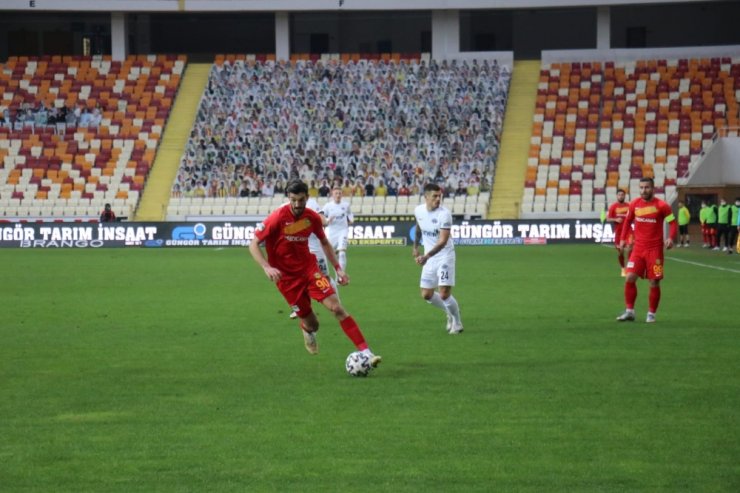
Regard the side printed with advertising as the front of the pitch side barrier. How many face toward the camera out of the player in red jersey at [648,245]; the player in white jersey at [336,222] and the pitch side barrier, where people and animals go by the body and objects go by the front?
3

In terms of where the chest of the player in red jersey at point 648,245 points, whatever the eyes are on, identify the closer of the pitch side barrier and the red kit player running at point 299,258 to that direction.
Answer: the red kit player running

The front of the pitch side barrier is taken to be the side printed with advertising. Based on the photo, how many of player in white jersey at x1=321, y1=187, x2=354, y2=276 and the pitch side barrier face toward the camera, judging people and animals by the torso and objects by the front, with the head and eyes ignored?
2

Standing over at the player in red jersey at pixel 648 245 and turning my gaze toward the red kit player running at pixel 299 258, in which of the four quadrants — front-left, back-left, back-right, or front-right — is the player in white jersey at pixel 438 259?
front-right

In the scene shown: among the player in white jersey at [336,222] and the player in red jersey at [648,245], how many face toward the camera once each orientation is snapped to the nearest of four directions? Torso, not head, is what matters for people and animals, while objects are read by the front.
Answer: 2

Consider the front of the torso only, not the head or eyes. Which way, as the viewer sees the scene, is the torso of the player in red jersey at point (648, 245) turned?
toward the camera

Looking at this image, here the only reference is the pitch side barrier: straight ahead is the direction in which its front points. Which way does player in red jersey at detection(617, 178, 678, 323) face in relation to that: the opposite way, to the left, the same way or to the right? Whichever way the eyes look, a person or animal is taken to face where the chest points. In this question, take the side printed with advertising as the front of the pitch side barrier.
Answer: the same way

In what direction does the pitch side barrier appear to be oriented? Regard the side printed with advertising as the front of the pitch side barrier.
toward the camera

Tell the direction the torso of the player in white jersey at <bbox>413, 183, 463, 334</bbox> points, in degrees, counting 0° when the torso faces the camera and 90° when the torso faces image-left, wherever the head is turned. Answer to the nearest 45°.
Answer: approximately 45°

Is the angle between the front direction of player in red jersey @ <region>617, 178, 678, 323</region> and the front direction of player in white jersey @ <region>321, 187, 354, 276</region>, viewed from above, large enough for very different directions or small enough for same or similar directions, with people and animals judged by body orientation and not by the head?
same or similar directions

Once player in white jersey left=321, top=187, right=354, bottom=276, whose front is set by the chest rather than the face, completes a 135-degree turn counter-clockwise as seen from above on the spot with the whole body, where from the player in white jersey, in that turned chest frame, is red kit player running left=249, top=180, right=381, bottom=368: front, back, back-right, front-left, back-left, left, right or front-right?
back-right

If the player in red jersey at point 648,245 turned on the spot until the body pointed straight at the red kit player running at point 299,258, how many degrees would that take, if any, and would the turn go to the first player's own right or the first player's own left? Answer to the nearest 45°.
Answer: approximately 45° to the first player's own right

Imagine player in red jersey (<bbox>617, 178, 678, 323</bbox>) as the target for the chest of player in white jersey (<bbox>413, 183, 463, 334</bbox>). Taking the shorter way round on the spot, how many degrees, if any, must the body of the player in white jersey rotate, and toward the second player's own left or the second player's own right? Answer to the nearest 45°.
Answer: approximately 135° to the second player's own left

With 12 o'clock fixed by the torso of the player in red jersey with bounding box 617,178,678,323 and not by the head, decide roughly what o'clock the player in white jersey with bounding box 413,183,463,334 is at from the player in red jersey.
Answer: The player in white jersey is roughly at 2 o'clock from the player in red jersey.

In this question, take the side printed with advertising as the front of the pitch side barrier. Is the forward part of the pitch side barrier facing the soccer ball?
yes

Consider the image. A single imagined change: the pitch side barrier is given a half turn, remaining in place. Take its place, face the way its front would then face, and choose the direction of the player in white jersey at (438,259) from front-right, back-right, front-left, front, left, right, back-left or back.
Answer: back
